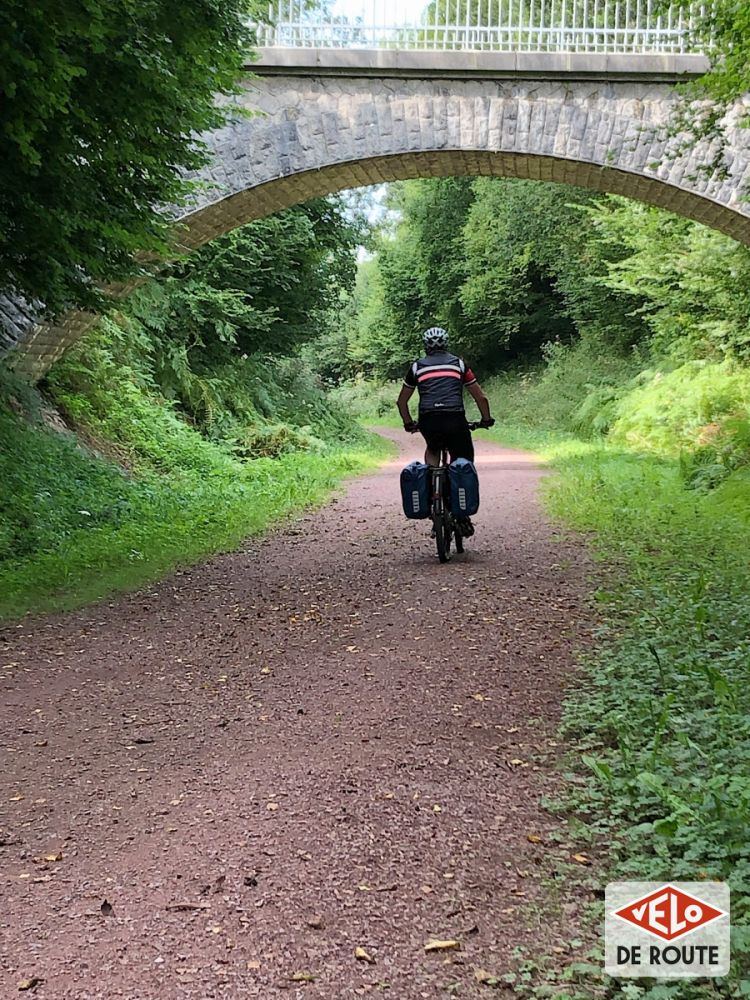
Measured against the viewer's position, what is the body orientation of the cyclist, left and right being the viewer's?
facing away from the viewer

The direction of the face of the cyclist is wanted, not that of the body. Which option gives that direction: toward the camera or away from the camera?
away from the camera

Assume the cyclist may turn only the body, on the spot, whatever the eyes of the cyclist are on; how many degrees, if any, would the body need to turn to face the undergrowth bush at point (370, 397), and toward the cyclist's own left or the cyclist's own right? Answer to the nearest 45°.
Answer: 0° — they already face it
